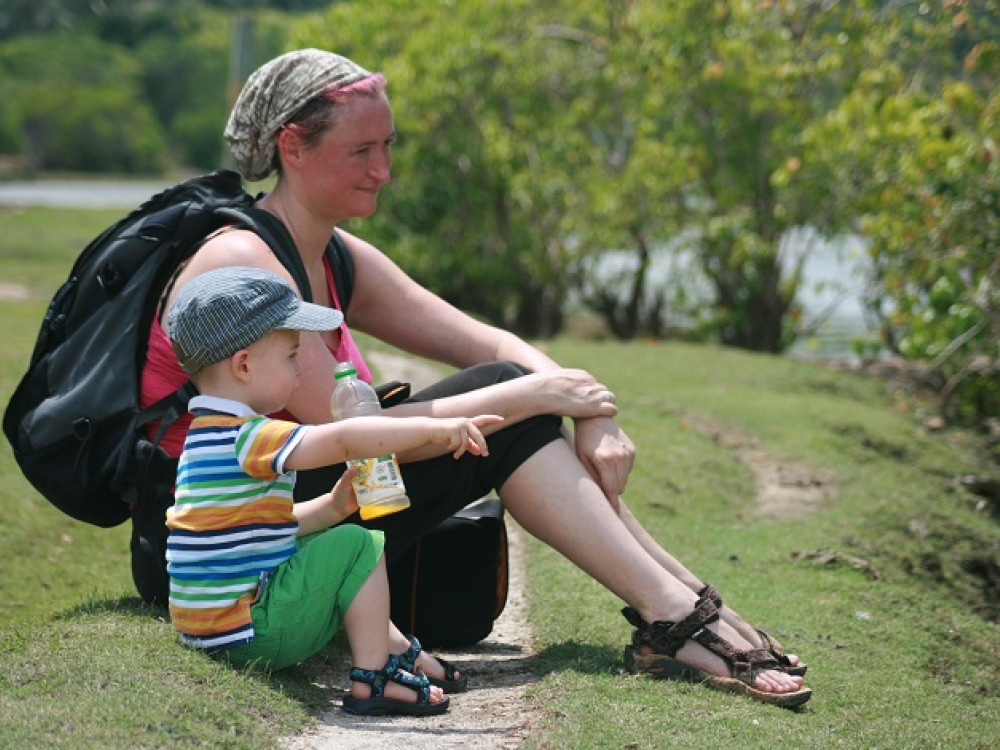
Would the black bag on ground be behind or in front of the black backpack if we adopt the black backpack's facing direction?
behind

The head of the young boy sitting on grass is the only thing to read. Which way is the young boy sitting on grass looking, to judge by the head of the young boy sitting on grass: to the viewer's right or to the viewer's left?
to the viewer's right

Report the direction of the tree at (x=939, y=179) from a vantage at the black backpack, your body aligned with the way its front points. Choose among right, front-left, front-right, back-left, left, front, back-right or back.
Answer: back-right

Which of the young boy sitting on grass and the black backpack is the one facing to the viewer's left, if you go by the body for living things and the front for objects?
the black backpack

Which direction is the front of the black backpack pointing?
to the viewer's left

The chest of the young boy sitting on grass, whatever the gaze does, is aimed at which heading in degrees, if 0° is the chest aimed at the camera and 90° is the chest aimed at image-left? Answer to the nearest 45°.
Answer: approximately 270°

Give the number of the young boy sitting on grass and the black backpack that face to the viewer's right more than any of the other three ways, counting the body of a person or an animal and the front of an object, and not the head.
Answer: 1

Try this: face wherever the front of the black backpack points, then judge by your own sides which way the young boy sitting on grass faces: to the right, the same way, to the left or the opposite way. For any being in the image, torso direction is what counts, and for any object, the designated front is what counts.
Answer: the opposite way
